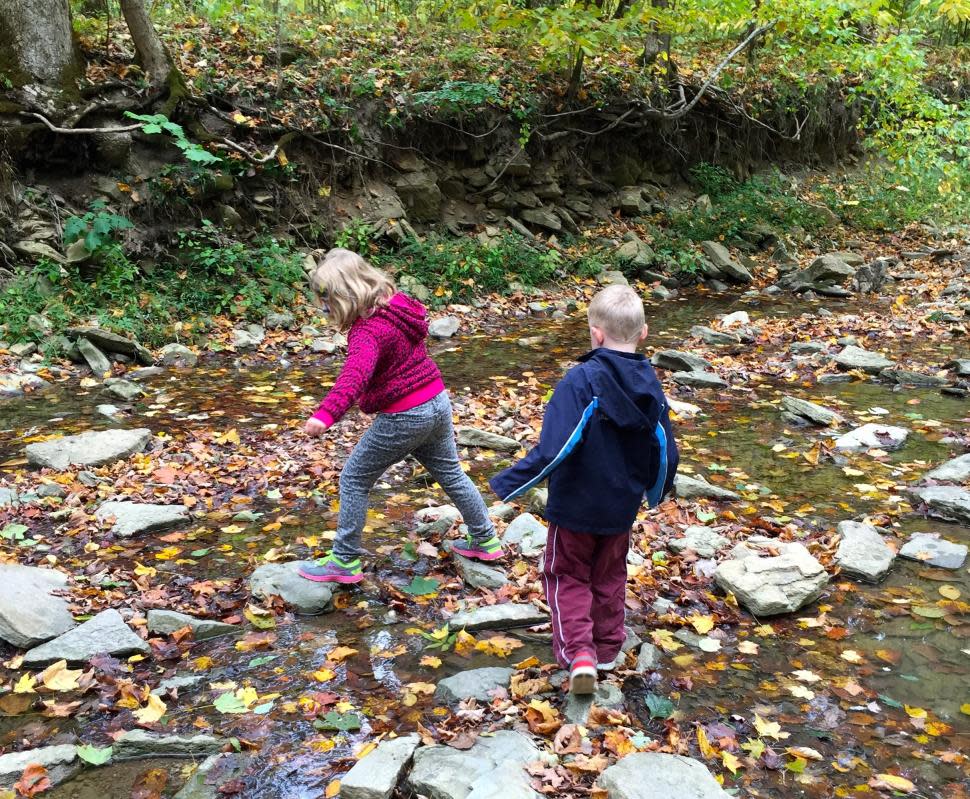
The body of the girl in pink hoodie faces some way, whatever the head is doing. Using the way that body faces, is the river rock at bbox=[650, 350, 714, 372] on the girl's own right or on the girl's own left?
on the girl's own right

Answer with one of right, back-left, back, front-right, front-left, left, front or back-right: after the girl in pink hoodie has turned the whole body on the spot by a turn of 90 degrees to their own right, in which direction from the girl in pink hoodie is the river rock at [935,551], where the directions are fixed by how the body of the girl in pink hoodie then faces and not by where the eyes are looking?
right

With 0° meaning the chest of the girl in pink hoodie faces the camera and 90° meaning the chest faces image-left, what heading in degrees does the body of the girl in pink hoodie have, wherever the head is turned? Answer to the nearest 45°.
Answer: approximately 90°

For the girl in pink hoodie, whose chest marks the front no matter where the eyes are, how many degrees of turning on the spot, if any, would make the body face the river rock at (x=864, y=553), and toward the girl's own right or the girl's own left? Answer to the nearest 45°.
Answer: approximately 180°

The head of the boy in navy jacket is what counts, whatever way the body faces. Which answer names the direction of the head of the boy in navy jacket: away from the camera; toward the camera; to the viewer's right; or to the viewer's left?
away from the camera

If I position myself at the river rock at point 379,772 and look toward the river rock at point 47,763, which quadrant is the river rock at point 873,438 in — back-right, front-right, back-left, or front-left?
back-right

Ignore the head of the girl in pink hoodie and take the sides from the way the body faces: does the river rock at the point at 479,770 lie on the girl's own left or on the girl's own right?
on the girl's own left

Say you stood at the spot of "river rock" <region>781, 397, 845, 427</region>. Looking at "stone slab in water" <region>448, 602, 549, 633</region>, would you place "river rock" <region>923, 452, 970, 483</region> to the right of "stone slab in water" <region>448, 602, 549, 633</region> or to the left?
left

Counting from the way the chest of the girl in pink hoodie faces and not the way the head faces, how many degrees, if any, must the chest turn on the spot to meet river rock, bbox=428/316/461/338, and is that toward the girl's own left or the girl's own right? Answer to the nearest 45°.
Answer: approximately 90° to the girl's own right

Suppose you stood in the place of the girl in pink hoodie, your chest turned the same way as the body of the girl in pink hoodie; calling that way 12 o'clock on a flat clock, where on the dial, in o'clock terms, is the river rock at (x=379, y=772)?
The river rock is roughly at 9 o'clock from the girl in pink hoodie.
